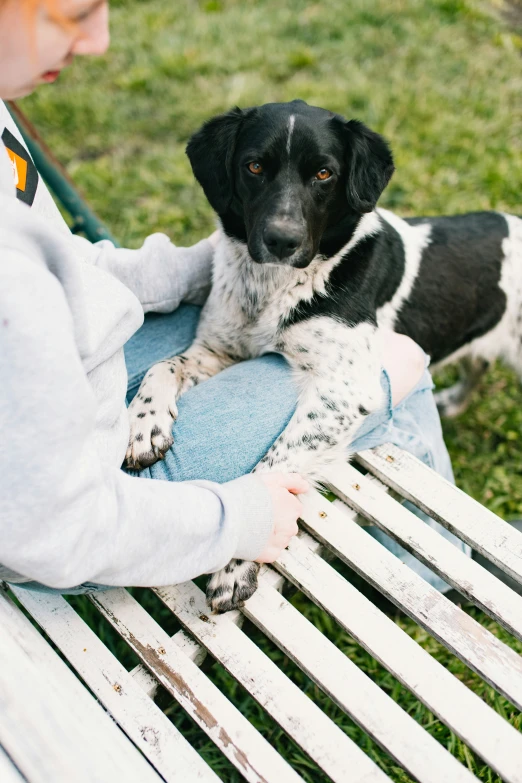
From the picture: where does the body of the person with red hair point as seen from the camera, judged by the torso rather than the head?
to the viewer's right

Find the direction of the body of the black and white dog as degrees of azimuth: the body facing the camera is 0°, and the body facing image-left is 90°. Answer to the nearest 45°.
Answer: approximately 45°

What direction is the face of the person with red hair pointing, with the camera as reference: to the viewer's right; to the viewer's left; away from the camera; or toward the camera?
to the viewer's right
